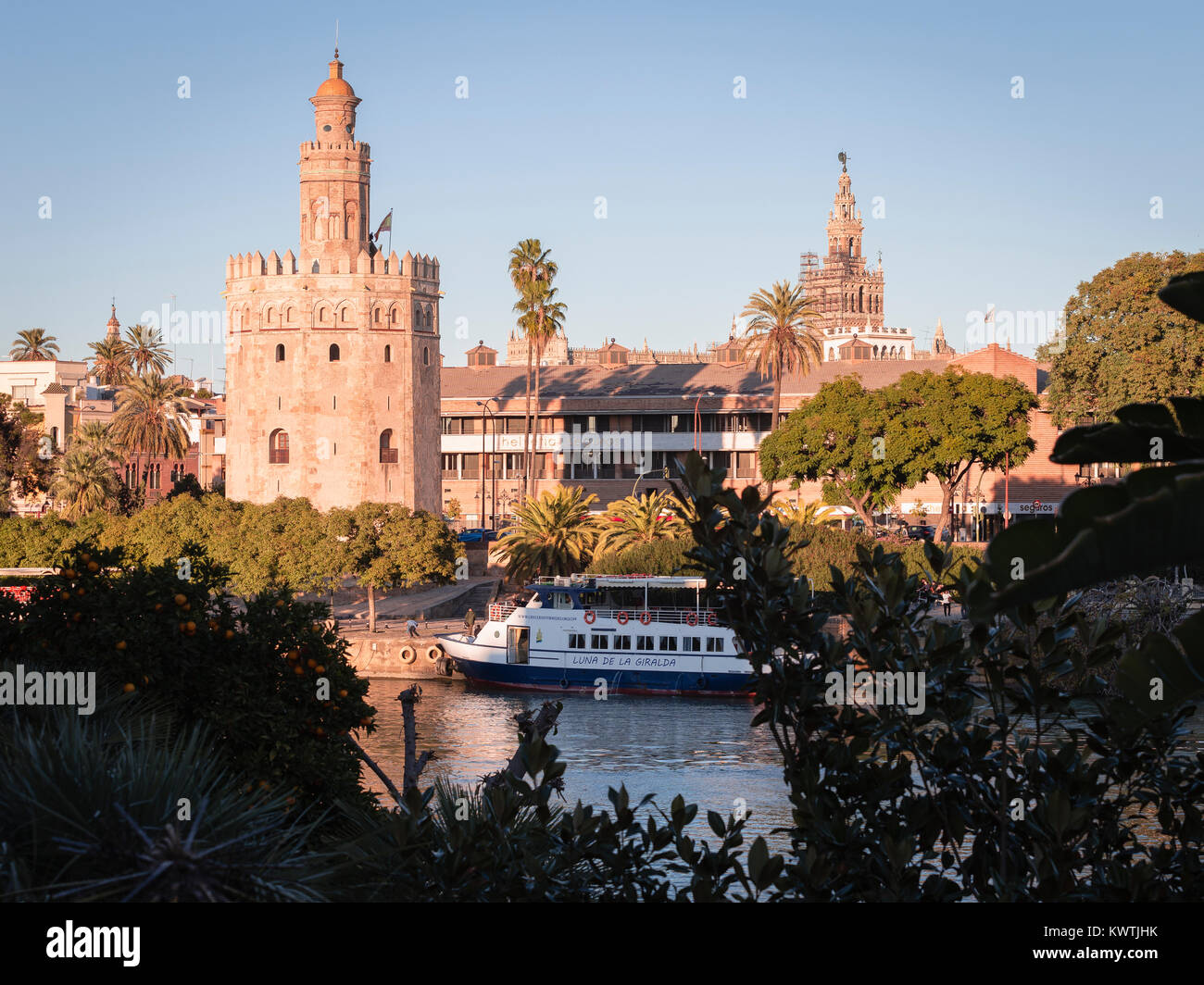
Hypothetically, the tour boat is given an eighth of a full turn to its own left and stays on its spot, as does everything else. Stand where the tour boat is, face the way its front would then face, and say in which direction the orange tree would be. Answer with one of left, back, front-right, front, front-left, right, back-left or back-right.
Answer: front-left

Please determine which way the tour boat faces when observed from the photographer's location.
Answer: facing to the left of the viewer
